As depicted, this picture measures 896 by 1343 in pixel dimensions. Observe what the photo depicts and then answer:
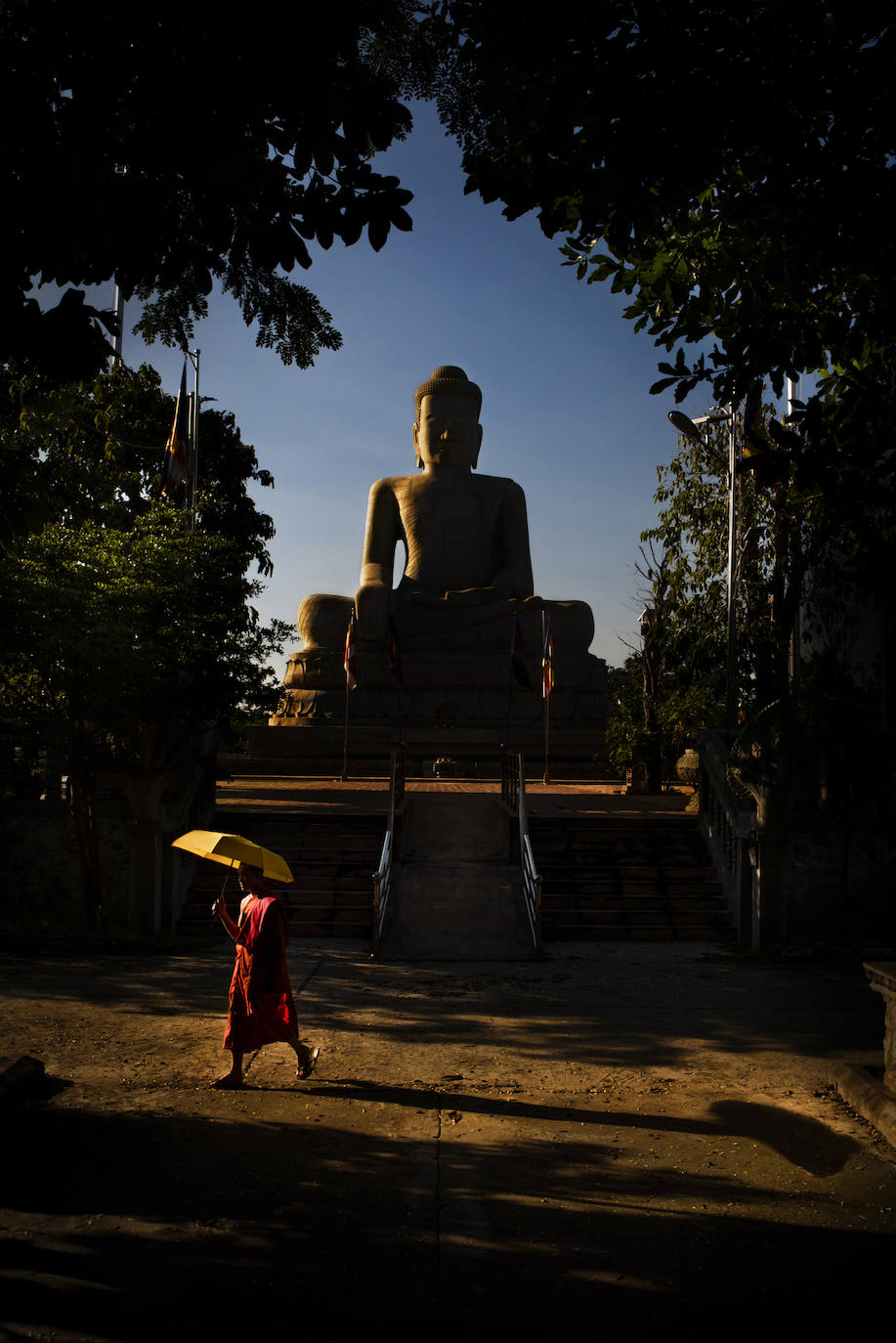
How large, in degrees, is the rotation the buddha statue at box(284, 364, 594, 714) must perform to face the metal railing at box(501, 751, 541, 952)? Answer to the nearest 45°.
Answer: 0° — it already faces it

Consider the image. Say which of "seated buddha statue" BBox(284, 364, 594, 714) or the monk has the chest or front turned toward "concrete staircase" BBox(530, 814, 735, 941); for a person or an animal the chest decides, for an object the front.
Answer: the seated buddha statue

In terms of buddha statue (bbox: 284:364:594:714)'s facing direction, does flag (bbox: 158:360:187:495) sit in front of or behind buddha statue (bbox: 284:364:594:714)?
in front

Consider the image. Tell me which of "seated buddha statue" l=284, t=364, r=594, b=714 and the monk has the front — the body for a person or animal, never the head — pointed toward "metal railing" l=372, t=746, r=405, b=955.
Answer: the seated buddha statue

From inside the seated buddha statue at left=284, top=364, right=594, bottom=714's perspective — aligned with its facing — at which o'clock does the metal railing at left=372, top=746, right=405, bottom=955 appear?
The metal railing is roughly at 12 o'clock from the seated buddha statue.

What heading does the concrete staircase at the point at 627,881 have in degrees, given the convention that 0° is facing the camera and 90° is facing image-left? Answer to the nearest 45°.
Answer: approximately 0°

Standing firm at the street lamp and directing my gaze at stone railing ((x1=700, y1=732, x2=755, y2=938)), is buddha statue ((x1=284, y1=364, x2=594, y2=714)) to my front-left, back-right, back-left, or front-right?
back-right

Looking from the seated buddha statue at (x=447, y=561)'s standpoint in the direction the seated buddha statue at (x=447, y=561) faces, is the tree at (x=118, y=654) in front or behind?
in front
